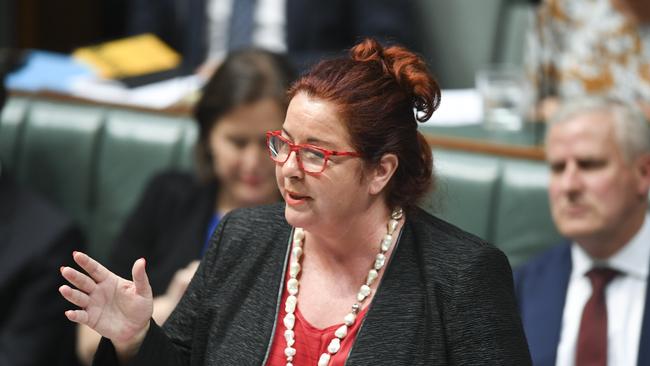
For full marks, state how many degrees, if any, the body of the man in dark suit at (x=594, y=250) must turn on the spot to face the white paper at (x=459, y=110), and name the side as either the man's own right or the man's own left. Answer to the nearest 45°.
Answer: approximately 90° to the man's own right

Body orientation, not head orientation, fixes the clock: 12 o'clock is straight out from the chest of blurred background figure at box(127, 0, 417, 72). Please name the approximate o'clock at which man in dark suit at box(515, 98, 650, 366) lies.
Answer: The man in dark suit is roughly at 11 o'clock from the blurred background figure.

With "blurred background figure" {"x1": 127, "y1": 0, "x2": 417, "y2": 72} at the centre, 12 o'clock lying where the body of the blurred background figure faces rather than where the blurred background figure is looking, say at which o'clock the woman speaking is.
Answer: The woman speaking is roughly at 12 o'clock from the blurred background figure.

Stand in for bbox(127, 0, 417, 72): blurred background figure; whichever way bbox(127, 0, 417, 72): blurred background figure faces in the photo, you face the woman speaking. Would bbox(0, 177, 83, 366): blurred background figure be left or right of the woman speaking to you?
right

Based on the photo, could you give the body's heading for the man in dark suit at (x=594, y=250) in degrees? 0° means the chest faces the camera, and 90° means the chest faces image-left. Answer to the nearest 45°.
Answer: approximately 45°

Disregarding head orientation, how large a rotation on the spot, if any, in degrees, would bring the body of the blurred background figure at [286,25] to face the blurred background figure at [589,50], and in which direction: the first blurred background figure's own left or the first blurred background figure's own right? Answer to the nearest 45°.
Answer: approximately 45° to the first blurred background figure's own left

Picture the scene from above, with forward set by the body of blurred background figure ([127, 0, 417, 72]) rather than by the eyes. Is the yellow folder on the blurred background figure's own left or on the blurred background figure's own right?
on the blurred background figure's own right

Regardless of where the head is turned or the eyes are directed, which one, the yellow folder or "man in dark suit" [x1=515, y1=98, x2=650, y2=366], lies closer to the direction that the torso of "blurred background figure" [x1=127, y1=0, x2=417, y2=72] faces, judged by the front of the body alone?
the man in dark suit
